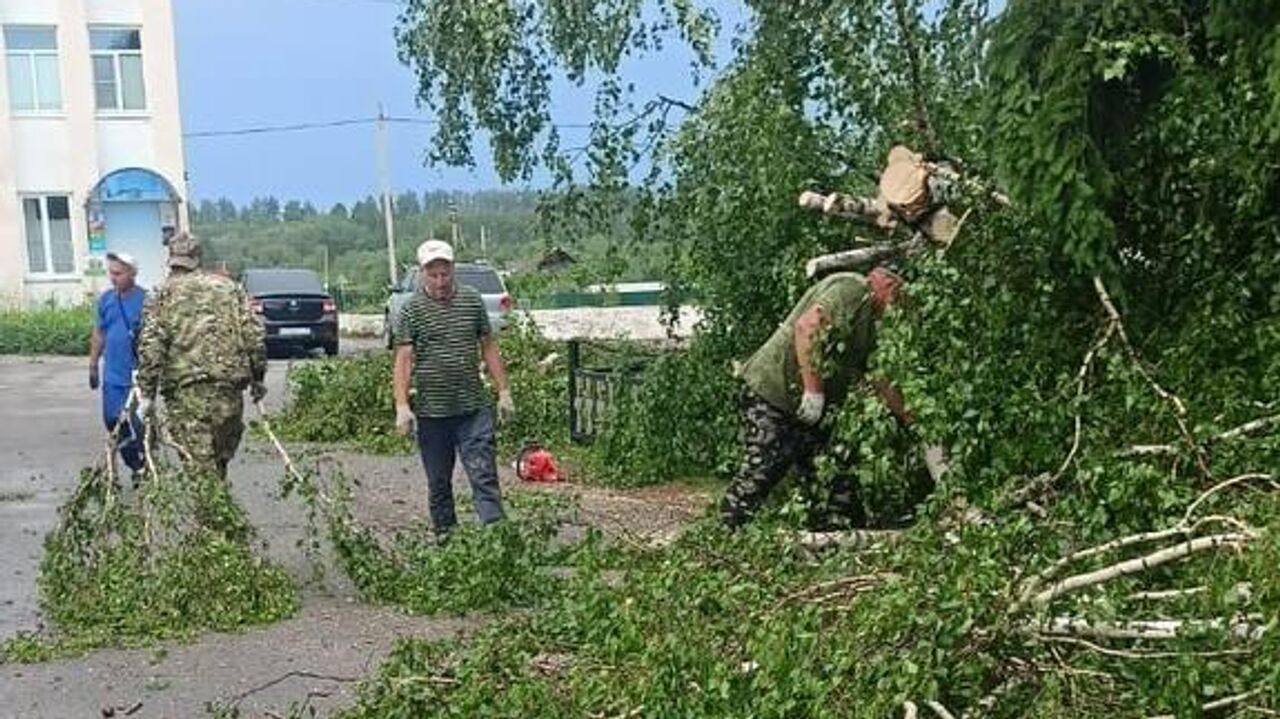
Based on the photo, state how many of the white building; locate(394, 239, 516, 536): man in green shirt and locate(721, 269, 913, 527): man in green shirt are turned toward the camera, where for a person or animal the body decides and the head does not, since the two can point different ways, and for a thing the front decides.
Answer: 2

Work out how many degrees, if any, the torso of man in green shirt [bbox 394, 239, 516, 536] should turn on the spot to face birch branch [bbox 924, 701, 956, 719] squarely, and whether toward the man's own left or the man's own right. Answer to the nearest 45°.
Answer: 0° — they already face it

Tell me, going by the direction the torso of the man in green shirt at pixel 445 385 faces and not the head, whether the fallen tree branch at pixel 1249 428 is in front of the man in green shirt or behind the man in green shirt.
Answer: in front

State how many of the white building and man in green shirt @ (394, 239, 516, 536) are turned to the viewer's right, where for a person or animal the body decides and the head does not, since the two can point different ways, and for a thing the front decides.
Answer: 0

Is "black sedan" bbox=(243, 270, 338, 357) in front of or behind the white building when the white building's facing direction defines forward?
in front

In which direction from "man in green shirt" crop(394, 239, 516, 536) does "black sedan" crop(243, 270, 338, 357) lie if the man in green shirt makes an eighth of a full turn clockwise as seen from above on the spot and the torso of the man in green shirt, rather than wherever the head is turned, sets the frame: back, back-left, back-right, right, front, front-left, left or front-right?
back-right

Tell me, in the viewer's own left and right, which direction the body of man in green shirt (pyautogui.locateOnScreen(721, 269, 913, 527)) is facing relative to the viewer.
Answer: facing to the right of the viewer

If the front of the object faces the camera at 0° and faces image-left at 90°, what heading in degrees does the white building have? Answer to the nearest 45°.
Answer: approximately 0°
